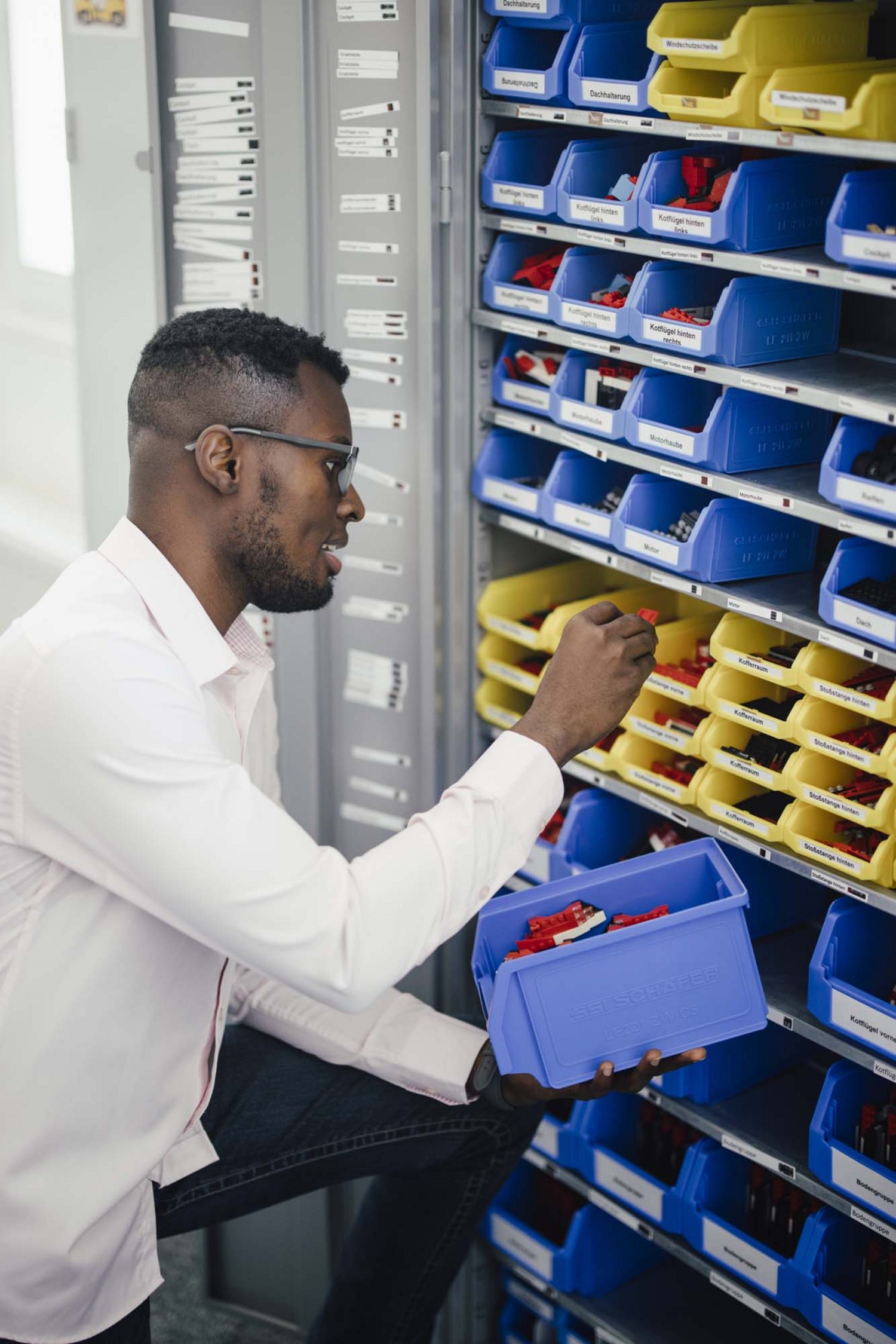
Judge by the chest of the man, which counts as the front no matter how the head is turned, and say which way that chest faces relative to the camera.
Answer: to the viewer's right

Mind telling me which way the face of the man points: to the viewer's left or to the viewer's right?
to the viewer's right

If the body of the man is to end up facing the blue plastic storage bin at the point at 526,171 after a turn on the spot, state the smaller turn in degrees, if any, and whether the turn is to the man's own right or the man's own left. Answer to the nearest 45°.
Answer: approximately 45° to the man's own left

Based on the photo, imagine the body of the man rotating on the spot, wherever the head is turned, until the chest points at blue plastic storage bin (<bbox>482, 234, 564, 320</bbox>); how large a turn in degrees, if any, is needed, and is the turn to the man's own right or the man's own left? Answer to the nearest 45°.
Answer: approximately 45° to the man's own left

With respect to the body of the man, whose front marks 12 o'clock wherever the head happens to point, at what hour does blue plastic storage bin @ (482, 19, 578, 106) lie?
The blue plastic storage bin is roughly at 10 o'clock from the man.

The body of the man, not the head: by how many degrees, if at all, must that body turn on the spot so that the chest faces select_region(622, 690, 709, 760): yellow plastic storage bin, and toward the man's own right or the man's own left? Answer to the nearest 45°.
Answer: approximately 45° to the man's own left
